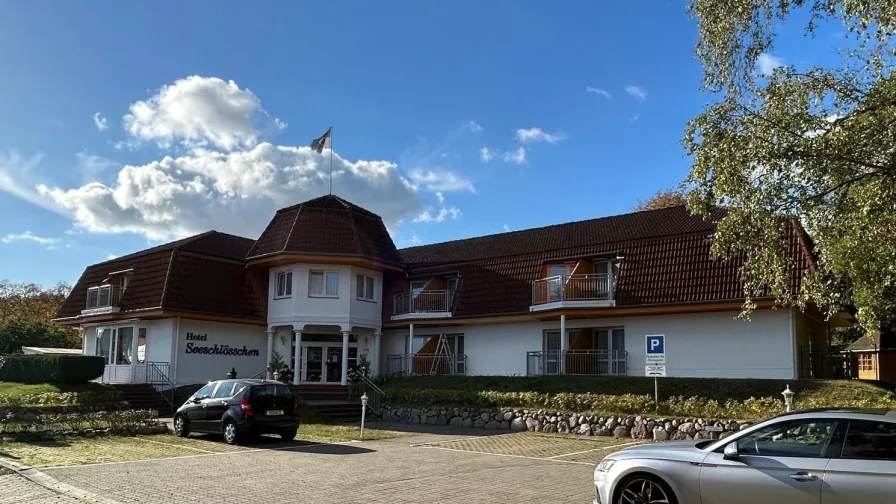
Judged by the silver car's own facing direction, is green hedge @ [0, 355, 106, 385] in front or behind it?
in front

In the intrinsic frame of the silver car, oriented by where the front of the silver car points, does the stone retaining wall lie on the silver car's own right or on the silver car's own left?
on the silver car's own right

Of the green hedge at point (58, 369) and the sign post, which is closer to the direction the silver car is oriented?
the green hedge

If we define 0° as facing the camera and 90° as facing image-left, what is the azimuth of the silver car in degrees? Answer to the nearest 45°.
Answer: approximately 90°

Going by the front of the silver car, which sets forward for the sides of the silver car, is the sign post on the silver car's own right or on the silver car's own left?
on the silver car's own right

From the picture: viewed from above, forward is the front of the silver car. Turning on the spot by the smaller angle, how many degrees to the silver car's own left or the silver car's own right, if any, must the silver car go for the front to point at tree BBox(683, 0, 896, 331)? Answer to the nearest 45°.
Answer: approximately 90° to the silver car's own right

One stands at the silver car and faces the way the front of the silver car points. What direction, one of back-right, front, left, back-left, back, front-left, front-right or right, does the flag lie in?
front-right

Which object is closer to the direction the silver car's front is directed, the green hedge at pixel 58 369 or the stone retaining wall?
the green hedge
